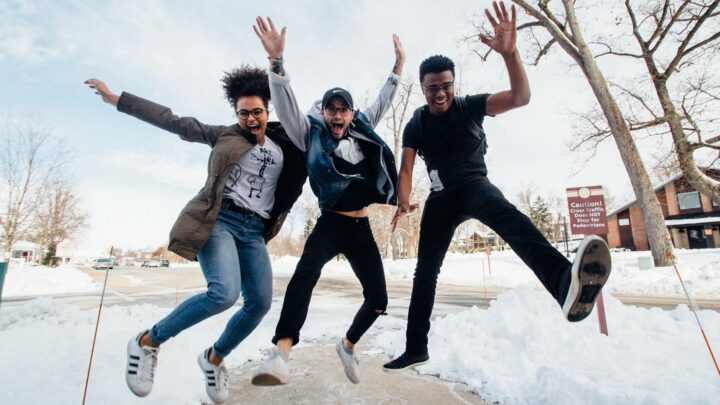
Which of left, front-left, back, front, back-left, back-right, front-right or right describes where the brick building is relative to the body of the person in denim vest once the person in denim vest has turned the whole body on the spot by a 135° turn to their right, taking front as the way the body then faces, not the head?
right

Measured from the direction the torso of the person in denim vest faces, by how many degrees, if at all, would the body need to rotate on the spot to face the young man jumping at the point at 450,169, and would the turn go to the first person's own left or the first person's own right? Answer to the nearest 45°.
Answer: approximately 90° to the first person's own left

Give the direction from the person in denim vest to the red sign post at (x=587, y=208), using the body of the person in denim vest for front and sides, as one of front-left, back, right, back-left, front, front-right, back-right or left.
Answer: back-left

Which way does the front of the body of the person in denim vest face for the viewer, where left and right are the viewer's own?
facing the viewer

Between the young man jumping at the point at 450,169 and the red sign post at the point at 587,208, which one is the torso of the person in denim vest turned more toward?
the young man jumping
